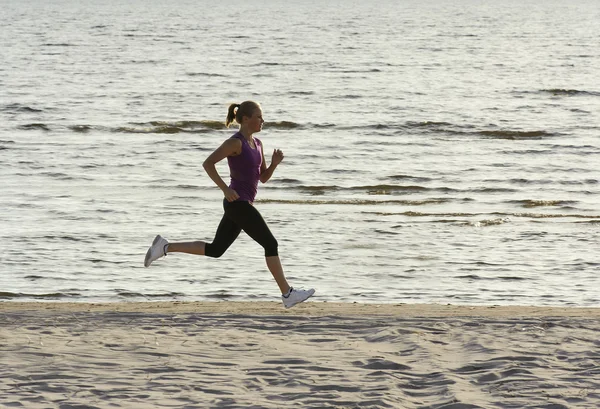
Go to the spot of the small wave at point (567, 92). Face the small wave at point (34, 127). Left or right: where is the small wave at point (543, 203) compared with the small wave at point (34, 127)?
left

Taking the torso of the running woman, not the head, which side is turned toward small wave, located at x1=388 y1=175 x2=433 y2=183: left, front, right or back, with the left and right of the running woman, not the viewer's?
left

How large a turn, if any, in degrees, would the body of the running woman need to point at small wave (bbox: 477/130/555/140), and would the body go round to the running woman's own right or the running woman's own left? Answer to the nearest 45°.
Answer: approximately 90° to the running woman's own left

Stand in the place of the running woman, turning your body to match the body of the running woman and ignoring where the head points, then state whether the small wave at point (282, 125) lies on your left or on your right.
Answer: on your left

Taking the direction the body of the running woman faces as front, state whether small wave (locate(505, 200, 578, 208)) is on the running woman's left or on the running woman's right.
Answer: on the running woman's left

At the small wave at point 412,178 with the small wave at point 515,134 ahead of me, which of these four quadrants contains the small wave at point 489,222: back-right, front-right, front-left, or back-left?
back-right

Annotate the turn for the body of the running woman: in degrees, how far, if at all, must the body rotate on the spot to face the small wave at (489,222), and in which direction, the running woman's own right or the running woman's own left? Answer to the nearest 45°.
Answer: approximately 45° to the running woman's own left

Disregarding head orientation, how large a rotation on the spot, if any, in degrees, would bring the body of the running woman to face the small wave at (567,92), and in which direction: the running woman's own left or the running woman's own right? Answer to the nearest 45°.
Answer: approximately 90° to the running woman's own left

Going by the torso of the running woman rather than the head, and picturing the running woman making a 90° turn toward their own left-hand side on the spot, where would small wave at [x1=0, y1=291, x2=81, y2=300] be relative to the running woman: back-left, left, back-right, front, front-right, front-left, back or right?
front-left

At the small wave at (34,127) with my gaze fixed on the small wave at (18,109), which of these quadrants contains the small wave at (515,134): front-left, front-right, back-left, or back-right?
back-right

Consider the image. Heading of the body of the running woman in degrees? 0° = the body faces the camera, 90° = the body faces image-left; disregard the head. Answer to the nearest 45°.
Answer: approximately 270°

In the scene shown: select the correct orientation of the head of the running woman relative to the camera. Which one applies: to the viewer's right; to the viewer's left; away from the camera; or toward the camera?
to the viewer's right

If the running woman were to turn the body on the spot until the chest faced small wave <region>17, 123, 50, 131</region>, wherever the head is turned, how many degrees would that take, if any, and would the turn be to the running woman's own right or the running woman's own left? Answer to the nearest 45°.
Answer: approximately 90° to the running woman's own left

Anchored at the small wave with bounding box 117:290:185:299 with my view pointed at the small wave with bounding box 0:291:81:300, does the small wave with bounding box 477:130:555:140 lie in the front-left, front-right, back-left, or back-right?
back-right

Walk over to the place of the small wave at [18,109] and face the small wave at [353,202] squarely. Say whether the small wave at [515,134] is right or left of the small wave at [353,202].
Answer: left

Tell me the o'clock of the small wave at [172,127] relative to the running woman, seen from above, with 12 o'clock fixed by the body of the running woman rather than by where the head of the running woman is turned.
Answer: The small wave is roughly at 9 o'clock from the running woman.

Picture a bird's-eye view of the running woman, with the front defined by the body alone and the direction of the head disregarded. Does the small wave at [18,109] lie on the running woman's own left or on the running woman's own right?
on the running woman's own left
